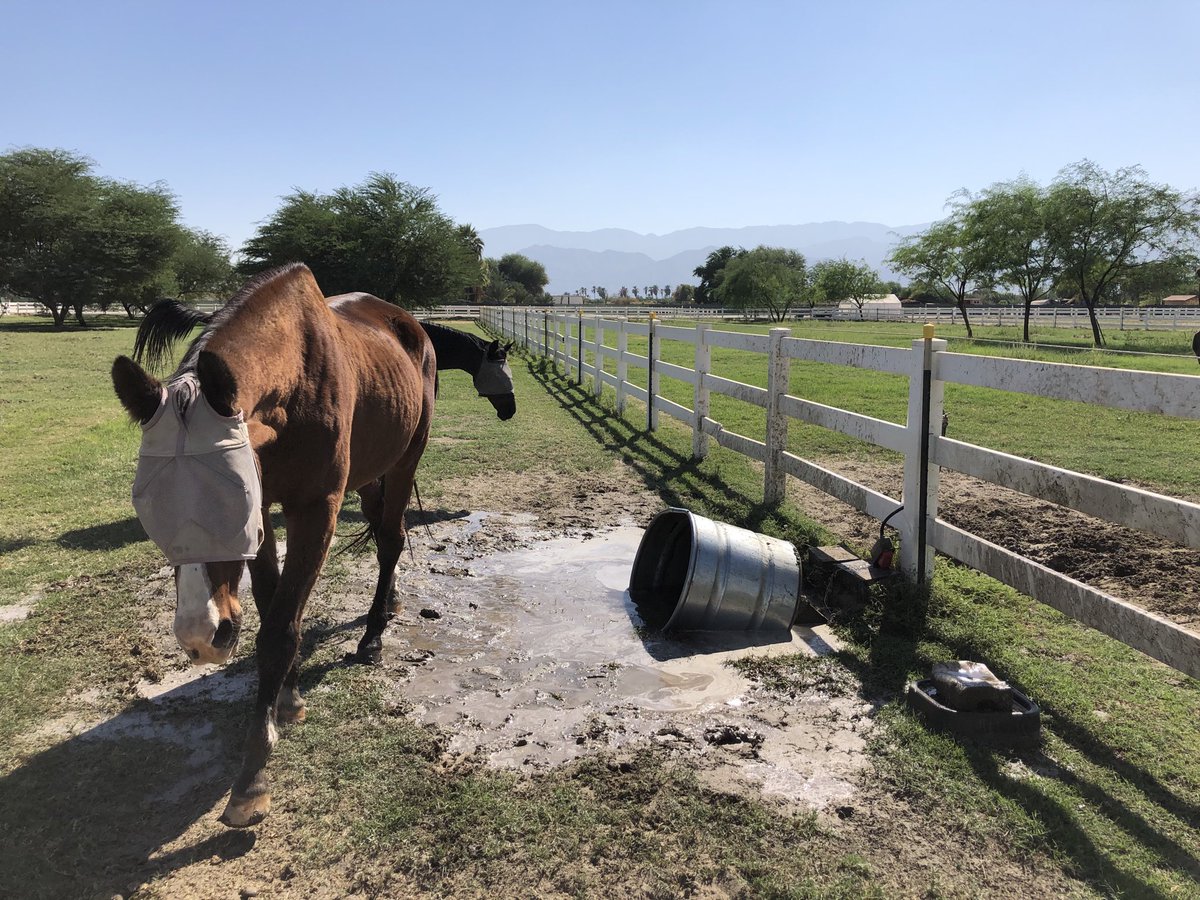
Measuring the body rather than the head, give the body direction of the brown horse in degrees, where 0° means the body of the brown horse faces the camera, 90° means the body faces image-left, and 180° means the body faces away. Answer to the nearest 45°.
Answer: approximately 45°

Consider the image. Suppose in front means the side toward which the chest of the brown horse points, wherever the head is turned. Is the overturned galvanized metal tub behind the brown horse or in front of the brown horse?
behind

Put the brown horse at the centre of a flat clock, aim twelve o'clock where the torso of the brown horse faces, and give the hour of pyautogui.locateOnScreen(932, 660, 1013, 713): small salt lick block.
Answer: The small salt lick block is roughly at 8 o'clock from the brown horse.

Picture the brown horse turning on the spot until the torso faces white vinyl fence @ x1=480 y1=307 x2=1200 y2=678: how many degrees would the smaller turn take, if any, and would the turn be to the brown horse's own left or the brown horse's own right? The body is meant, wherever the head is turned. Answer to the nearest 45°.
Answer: approximately 135° to the brown horse's own left

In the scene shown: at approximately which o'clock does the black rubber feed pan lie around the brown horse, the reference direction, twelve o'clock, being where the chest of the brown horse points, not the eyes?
The black rubber feed pan is roughly at 8 o'clock from the brown horse.
